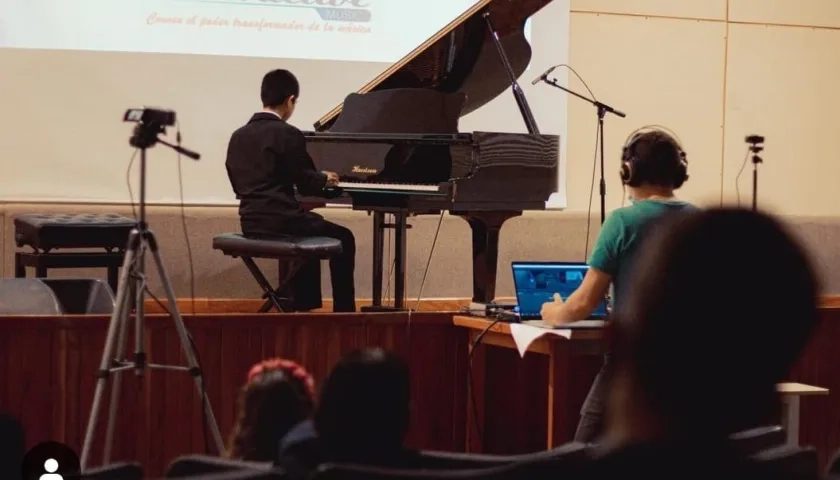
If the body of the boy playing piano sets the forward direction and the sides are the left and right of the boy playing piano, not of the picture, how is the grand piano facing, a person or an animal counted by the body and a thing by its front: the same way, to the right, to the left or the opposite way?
the opposite way

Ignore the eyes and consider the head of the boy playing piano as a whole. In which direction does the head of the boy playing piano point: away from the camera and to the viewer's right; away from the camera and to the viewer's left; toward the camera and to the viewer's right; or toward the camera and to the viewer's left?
away from the camera and to the viewer's right

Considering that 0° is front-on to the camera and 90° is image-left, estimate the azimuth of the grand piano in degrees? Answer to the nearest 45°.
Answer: approximately 45°

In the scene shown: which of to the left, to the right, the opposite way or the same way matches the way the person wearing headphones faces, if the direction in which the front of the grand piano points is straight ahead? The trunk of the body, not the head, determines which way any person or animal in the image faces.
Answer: to the right

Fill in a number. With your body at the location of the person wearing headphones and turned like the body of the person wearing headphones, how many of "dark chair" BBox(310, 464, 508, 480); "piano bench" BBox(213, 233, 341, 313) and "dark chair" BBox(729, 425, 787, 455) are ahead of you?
1

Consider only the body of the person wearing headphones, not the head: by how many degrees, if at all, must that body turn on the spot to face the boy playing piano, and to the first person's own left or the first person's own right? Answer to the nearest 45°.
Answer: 0° — they already face them

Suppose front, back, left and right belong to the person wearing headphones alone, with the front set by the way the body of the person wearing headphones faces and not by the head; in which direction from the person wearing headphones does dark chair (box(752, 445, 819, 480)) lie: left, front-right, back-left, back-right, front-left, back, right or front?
back-left

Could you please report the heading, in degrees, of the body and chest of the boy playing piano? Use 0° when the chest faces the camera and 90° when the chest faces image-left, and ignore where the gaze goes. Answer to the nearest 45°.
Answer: approximately 225°

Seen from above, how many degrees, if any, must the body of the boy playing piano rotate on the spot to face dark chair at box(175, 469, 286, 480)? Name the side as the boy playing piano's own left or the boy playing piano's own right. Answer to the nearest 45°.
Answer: approximately 135° to the boy playing piano's own right

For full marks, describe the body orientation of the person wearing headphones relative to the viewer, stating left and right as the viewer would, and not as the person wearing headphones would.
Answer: facing away from the viewer and to the left of the viewer

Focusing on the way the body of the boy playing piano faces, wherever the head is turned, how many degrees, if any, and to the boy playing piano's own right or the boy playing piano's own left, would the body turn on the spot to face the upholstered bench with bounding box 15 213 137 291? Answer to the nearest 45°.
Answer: approximately 135° to the boy playing piano's own left

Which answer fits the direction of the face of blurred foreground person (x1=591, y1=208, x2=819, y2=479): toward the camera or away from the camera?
away from the camera
